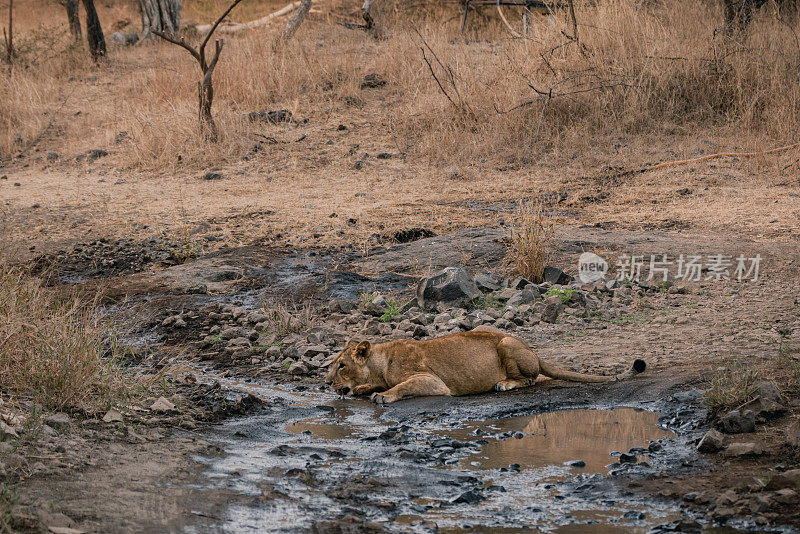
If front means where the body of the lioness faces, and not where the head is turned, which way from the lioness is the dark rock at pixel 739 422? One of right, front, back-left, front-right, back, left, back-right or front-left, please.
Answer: back-left

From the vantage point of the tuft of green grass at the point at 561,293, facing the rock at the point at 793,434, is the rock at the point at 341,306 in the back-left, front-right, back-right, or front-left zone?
back-right

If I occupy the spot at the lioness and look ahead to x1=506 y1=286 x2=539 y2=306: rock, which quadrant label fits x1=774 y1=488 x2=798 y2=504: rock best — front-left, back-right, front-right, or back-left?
back-right

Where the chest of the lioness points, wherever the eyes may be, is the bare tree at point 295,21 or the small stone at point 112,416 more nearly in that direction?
the small stone

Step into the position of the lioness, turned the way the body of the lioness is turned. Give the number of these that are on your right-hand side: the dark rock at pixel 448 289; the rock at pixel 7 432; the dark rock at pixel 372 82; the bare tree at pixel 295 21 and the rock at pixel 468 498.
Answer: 3

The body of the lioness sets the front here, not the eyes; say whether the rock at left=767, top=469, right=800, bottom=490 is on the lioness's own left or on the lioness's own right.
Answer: on the lioness's own left

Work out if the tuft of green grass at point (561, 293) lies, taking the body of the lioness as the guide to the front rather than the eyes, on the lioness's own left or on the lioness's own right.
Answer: on the lioness's own right

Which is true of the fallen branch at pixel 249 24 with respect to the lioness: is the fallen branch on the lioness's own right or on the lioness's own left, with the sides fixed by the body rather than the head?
on the lioness's own right

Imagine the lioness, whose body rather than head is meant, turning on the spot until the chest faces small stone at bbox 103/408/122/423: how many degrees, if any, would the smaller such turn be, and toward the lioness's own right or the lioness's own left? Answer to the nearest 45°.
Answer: approximately 45° to the lioness's own left

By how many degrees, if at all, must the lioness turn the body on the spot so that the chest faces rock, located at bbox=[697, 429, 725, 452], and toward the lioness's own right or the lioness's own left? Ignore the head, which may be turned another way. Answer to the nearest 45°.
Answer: approximately 135° to the lioness's own left

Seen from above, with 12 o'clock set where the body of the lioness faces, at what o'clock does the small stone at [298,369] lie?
The small stone is roughly at 1 o'clock from the lioness.

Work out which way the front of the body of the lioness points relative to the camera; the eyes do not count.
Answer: to the viewer's left
